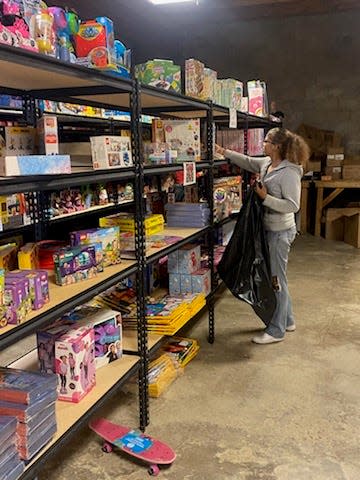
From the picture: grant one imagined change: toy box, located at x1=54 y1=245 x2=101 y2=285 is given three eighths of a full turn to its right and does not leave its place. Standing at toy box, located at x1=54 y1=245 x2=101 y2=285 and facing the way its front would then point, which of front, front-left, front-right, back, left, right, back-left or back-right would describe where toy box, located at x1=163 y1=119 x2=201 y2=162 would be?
back-right

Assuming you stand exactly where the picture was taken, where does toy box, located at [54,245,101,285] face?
facing the viewer and to the right of the viewer

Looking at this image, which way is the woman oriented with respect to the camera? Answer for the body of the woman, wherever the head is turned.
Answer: to the viewer's left

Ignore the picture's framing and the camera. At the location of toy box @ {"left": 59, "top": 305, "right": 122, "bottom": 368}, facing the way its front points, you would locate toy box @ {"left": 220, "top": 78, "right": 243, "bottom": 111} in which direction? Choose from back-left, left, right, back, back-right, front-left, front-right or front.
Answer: left

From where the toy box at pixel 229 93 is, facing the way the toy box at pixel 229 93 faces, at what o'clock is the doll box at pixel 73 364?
The doll box is roughly at 2 o'clock from the toy box.

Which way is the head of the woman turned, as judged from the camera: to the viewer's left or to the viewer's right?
to the viewer's left

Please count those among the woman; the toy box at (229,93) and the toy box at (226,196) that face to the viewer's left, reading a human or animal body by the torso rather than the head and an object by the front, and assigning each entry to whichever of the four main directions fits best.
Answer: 1

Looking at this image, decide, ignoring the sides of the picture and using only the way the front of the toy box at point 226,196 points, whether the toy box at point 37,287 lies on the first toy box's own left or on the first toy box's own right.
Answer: on the first toy box's own right

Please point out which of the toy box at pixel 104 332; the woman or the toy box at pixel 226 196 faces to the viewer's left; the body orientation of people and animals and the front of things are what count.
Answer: the woman

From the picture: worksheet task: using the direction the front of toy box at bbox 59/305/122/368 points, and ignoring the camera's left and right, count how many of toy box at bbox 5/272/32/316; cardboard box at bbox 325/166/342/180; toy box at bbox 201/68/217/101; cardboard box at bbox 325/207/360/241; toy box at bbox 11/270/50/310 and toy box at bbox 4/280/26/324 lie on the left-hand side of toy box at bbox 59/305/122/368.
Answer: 3

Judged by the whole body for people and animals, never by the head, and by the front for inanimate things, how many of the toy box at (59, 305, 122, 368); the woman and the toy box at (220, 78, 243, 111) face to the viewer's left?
1

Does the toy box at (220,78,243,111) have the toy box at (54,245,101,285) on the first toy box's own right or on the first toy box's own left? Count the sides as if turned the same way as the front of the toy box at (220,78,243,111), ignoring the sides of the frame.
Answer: on the first toy box's own right

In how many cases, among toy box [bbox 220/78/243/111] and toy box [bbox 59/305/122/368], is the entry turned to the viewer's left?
0

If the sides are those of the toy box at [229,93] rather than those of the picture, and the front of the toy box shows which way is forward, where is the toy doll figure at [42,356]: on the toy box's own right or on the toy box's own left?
on the toy box's own right
